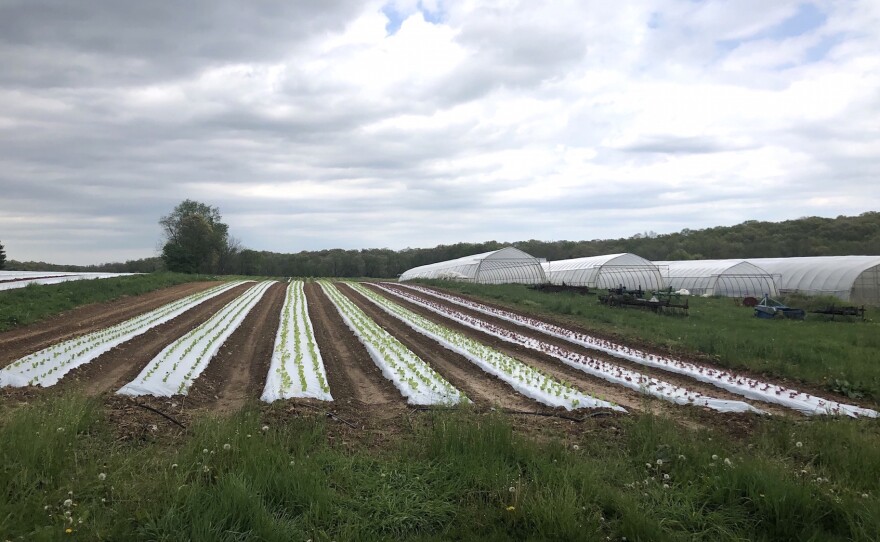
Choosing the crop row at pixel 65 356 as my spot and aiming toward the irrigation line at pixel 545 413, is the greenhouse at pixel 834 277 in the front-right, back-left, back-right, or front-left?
front-left
